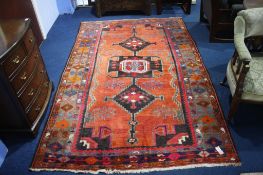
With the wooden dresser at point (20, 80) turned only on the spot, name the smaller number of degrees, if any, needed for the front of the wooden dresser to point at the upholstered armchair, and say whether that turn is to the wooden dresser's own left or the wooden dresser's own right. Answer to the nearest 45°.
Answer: approximately 45° to the wooden dresser's own right

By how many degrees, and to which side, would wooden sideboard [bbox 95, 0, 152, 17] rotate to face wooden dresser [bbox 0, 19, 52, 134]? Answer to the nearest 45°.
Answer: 0° — it already faces it

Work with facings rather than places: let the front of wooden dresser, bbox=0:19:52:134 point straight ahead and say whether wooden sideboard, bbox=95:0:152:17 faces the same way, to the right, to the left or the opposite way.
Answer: to the right

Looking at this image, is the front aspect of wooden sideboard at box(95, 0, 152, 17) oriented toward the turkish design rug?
yes

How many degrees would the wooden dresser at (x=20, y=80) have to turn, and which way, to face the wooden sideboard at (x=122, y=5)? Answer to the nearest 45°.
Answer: approximately 45° to its left

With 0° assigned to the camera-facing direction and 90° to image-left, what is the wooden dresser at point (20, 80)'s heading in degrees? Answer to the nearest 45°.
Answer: approximately 270°

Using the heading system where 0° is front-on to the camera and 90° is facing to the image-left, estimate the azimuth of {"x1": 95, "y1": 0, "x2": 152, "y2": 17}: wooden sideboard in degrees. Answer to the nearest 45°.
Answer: approximately 0°

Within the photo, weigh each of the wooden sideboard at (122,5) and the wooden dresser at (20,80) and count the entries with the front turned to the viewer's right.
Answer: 1
